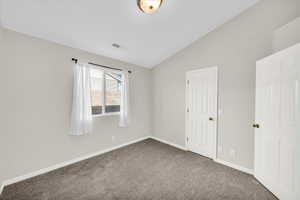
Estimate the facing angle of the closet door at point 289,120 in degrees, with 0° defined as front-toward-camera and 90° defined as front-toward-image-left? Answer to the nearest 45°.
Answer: approximately 45°

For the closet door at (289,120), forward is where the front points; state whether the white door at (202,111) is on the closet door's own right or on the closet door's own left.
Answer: on the closet door's own right

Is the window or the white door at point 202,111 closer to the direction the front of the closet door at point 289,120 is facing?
the window

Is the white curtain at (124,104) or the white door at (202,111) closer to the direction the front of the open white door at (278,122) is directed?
the white curtain

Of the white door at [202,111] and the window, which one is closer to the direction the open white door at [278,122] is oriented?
the window

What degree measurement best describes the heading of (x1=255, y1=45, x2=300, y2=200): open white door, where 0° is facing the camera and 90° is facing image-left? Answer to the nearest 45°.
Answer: approximately 45°

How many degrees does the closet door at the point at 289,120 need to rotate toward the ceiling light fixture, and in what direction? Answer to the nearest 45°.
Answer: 0° — it already faces it

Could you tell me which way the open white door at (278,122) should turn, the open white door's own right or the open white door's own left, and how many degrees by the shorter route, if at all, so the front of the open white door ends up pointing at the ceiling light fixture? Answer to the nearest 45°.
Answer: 0° — it already faces it

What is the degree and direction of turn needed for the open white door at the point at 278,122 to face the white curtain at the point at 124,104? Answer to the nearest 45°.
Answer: approximately 45° to its right
